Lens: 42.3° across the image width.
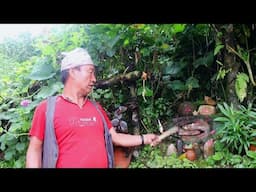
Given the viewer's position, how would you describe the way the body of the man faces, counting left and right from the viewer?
facing the viewer and to the right of the viewer

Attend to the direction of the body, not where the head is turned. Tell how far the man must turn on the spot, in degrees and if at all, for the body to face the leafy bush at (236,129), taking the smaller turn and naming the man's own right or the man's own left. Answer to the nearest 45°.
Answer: approximately 45° to the man's own left

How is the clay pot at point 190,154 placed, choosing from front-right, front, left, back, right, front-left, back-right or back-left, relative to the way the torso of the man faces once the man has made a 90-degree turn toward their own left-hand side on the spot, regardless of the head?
front-right
